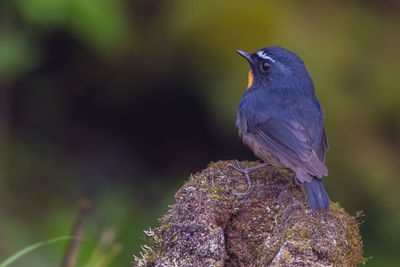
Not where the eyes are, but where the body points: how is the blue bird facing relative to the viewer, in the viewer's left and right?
facing away from the viewer and to the left of the viewer
